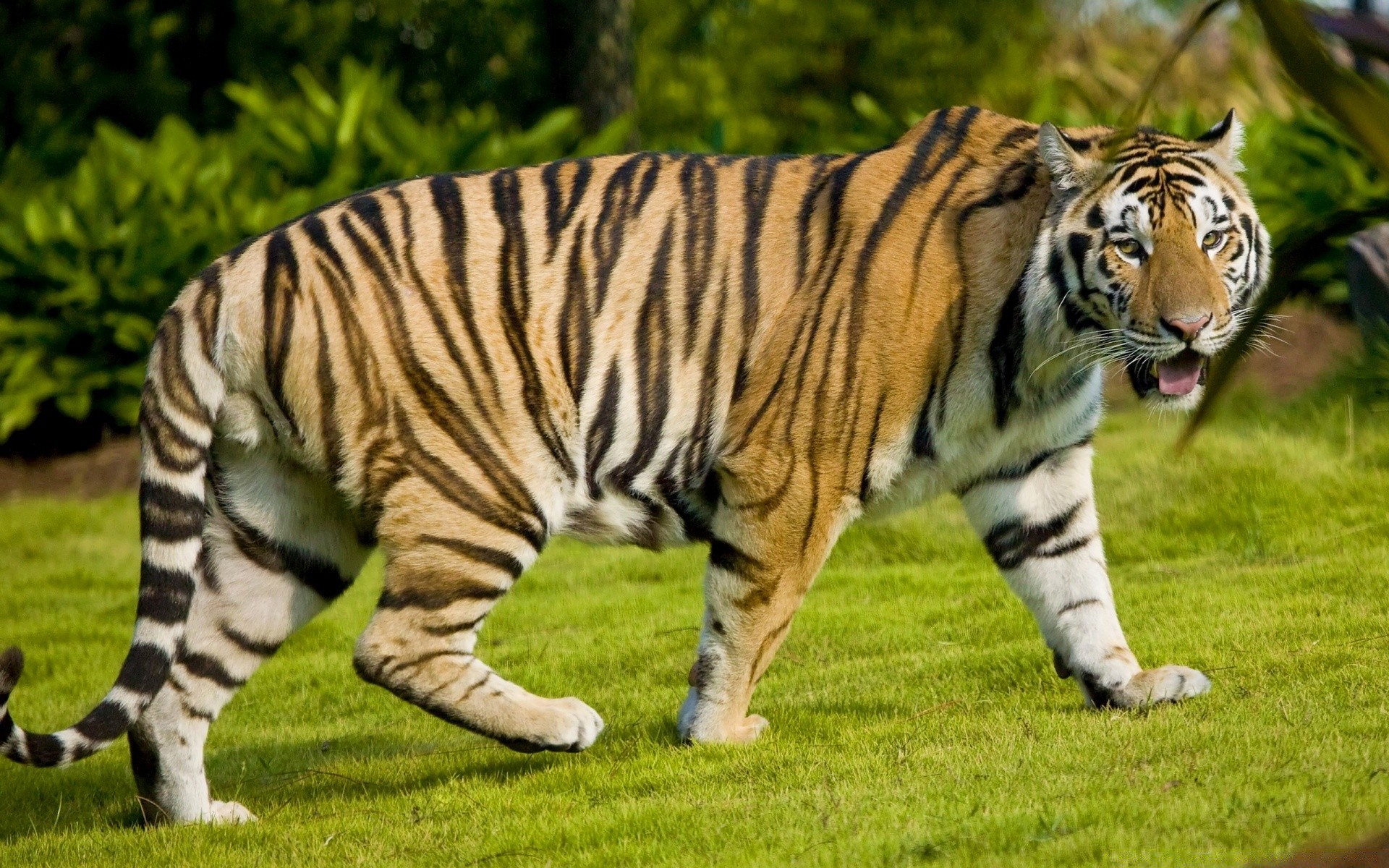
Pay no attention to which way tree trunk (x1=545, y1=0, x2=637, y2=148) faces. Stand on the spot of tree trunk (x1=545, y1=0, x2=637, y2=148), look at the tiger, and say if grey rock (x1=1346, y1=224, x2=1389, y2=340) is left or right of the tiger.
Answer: left

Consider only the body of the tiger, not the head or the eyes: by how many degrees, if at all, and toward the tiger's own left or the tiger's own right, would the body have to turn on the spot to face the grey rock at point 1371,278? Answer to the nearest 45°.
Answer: approximately 45° to the tiger's own left

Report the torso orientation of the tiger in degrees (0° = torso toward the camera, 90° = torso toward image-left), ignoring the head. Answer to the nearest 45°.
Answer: approximately 270°

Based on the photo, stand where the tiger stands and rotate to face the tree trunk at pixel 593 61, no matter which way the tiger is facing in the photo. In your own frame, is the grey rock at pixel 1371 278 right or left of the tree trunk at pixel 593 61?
right

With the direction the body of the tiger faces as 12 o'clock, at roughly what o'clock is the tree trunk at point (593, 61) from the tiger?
The tree trunk is roughly at 9 o'clock from the tiger.
